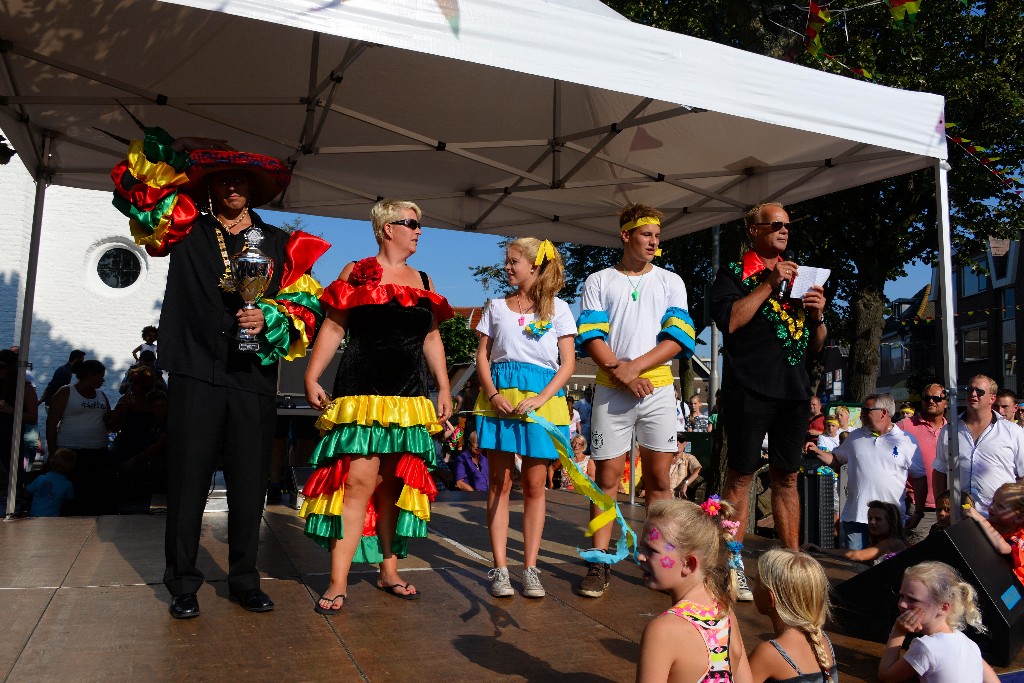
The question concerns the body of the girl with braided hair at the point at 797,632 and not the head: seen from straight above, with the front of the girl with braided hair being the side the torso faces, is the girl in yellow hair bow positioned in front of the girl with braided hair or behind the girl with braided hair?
in front

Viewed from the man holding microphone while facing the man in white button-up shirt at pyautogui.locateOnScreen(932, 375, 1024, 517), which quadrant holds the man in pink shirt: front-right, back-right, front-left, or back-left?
front-left

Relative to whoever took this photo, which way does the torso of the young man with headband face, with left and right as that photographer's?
facing the viewer

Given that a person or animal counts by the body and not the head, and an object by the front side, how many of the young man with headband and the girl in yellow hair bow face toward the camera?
2

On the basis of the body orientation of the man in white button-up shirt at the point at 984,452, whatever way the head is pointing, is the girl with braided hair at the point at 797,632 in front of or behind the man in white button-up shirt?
in front

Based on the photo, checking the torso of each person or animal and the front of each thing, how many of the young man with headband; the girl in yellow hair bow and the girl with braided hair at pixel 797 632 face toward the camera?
2

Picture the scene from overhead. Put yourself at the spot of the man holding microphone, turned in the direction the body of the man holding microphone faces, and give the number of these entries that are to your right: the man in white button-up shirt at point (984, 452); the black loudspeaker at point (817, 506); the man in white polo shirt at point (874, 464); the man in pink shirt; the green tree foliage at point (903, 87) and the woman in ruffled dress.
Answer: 1

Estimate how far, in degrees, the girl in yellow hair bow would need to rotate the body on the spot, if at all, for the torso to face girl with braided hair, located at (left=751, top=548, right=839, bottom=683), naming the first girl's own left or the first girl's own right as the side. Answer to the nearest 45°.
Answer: approximately 45° to the first girl's own left

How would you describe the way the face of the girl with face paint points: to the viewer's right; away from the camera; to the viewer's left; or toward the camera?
to the viewer's left

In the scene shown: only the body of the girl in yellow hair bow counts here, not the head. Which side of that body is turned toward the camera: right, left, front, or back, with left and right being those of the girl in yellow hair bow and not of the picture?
front

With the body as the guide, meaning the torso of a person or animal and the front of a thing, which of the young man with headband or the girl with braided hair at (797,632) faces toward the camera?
the young man with headband
